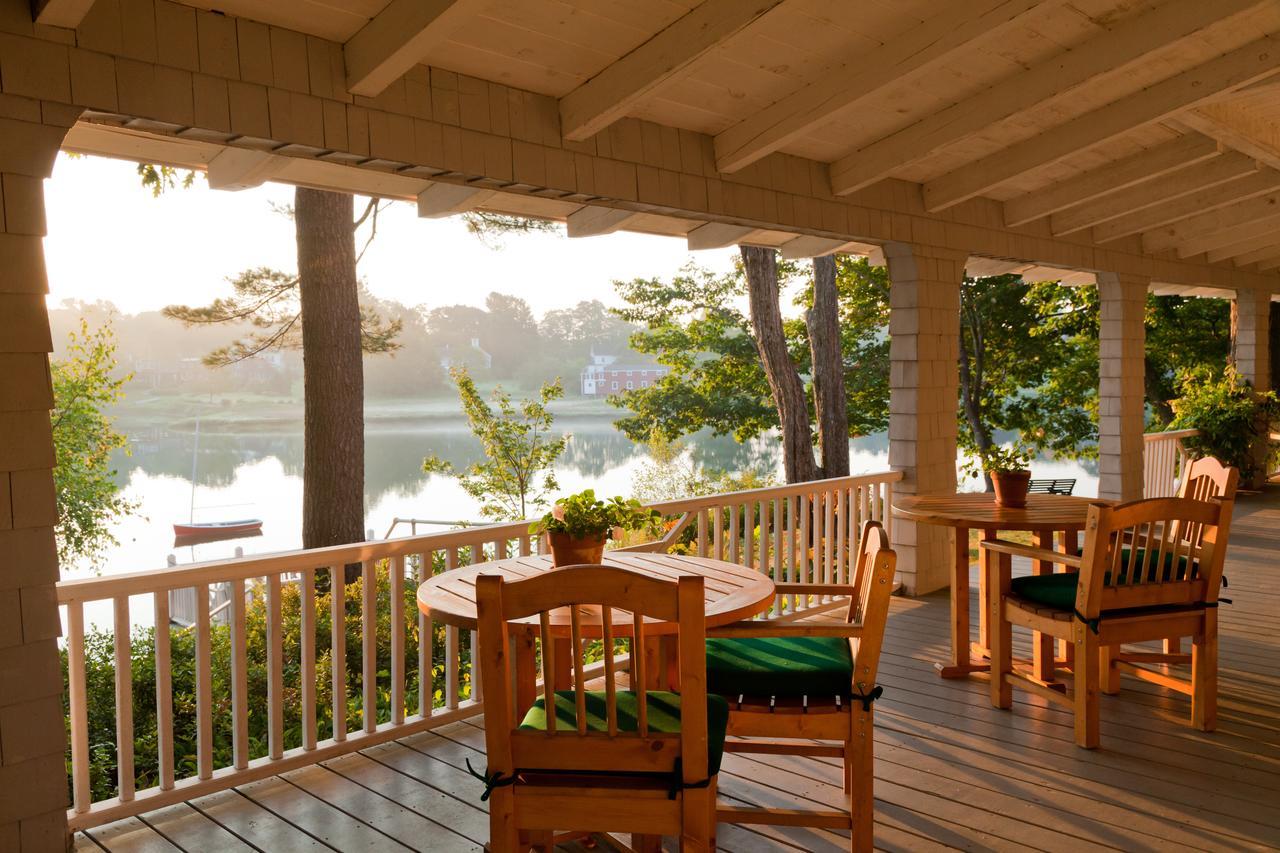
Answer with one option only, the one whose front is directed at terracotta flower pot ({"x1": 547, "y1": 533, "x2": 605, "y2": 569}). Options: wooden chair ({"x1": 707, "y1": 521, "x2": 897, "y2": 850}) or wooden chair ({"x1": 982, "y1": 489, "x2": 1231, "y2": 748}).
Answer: wooden chair ({"x1": 707, "y1": 521, "x2": 897, "y2": 850})

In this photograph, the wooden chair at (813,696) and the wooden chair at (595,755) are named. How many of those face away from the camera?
1

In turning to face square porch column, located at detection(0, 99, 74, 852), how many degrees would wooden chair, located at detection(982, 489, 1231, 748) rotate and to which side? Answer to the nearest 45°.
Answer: approximately 90° to its left

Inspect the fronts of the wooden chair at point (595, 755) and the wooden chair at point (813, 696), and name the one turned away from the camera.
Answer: the wooden chair at point (595, 755)

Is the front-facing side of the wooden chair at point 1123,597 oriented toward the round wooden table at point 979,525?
yes

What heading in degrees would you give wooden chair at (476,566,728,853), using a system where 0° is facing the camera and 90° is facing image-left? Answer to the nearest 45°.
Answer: approximately 180°

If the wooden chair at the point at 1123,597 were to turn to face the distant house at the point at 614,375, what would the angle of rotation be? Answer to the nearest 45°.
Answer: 0° — it already faces it

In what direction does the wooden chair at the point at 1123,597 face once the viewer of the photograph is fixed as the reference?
facing away from the viewer and to the left of the viewer

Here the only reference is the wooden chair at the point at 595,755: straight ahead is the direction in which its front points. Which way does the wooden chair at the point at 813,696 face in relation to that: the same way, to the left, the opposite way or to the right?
to the left

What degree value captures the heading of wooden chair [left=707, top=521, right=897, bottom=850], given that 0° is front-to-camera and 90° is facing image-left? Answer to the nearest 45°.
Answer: approximately 90°

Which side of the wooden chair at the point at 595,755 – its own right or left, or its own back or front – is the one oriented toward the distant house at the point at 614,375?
front

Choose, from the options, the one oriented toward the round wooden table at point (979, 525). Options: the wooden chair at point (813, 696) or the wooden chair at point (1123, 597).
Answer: the wooden chair at point (1123, 597)

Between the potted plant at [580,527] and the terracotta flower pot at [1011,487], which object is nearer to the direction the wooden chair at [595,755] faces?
the potted plant

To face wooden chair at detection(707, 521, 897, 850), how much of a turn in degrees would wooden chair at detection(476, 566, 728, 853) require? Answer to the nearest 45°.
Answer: approximately 45° to its right

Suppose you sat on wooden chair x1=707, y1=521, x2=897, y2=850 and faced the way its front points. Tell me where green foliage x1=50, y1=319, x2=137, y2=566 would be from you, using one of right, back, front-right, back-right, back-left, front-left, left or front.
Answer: front-right

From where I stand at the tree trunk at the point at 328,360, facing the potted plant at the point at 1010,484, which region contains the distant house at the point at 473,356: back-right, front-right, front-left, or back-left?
back-left
